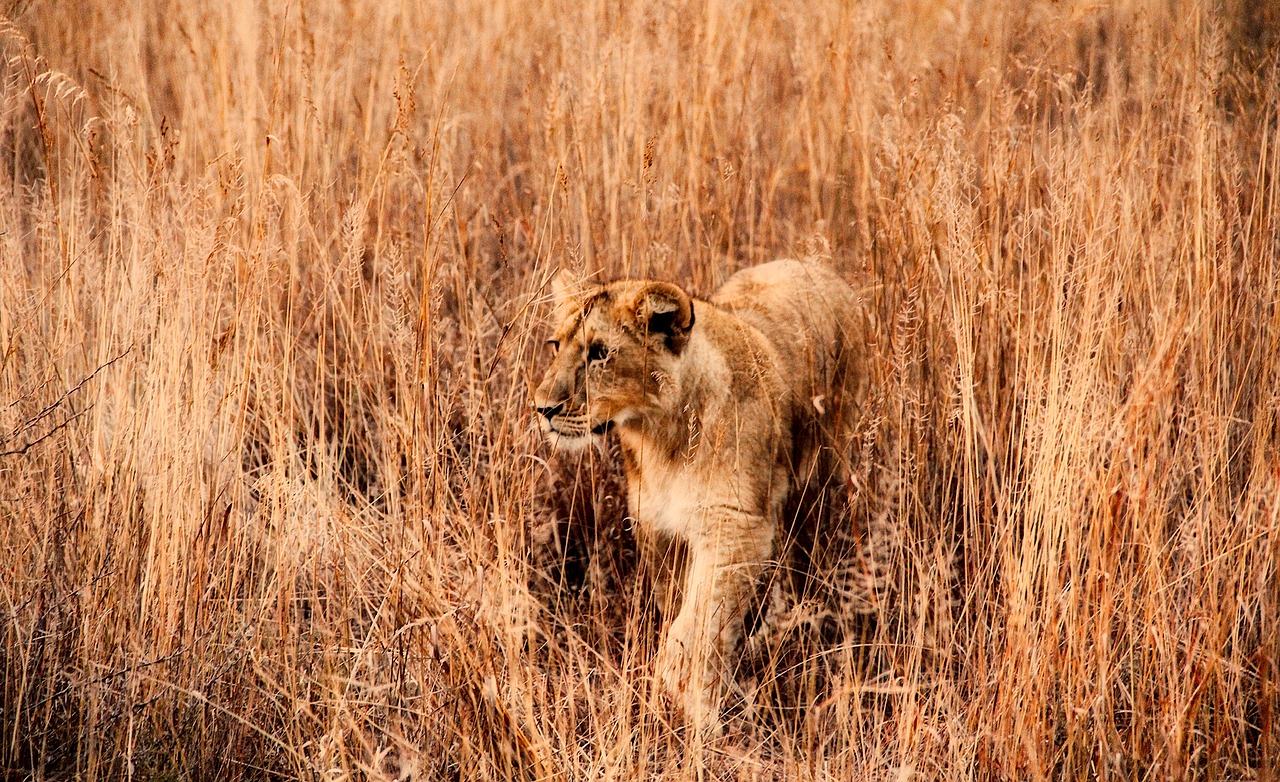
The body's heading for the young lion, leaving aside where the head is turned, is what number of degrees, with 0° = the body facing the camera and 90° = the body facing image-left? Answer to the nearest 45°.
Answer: approximately 45°
